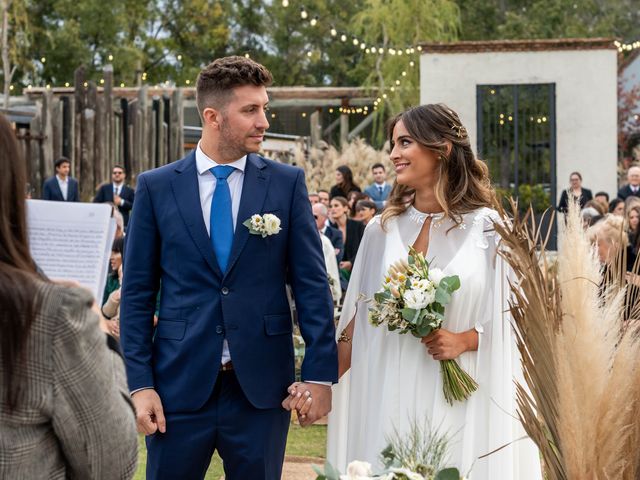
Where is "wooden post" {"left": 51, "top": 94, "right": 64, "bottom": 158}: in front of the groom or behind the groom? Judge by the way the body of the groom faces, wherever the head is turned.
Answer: behind

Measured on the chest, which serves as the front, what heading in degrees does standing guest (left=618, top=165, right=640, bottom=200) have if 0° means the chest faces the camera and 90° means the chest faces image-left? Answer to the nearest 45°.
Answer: approximately 0°

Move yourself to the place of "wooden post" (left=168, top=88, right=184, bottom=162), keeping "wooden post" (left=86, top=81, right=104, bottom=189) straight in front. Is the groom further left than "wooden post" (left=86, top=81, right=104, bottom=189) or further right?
left

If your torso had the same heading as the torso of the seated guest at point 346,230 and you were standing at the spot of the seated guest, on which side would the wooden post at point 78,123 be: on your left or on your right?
on your right

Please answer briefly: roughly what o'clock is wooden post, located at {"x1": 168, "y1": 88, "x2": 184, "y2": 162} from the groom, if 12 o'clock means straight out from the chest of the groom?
The wooden post is roughly at 6 o'clock from the groom.

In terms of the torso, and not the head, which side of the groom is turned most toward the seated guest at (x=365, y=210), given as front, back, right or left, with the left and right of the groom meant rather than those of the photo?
back

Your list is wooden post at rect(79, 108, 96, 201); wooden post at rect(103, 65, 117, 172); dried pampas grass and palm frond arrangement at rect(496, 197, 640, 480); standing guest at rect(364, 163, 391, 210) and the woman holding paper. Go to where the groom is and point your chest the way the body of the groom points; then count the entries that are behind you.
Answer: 3
